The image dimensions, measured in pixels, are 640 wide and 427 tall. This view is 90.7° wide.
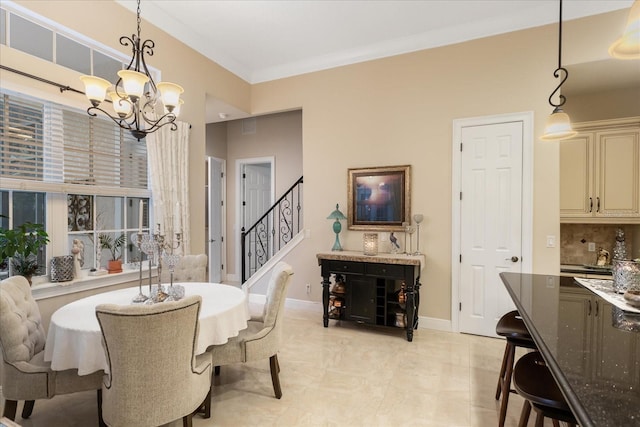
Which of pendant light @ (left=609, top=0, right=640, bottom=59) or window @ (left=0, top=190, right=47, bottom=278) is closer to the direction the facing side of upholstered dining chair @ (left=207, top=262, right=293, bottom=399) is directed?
the window

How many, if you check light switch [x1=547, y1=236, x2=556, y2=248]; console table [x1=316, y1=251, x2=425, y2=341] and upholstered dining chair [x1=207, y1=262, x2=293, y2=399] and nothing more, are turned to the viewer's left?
1

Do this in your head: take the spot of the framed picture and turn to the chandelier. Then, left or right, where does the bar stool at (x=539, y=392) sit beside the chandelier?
left

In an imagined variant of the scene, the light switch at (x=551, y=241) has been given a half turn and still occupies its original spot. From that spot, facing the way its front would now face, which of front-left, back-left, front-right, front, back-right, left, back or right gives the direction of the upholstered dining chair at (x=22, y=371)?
back-left

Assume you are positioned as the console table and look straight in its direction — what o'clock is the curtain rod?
The curtain rod is roughly at 2 o'clock from the console table.

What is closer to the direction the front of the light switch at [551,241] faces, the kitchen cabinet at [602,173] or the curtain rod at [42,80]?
the curtain rod

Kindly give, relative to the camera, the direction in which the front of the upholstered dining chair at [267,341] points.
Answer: facing to the left of the viewer

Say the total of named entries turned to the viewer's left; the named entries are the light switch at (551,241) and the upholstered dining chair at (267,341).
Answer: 1

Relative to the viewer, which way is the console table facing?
toward the camera

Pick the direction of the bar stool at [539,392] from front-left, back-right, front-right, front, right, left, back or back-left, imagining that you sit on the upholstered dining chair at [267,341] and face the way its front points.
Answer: back-left

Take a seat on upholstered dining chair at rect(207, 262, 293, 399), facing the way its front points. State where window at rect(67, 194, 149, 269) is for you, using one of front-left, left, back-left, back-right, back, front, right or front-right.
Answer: front-right

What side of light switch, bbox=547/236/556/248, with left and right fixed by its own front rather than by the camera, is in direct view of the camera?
front

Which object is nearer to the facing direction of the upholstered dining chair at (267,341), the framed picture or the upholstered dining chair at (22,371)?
the upholstered dining chair

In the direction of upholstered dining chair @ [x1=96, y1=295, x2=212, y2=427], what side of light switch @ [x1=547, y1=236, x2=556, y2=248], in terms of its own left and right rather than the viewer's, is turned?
front

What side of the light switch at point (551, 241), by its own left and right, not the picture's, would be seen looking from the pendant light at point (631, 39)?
front
